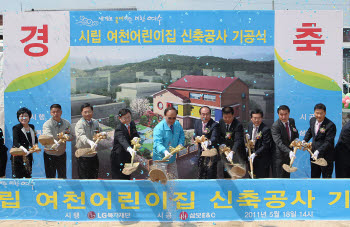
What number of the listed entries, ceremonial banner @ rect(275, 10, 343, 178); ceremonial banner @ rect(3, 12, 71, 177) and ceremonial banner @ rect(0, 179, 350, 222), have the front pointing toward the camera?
3

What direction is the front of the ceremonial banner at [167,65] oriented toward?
toward the camera

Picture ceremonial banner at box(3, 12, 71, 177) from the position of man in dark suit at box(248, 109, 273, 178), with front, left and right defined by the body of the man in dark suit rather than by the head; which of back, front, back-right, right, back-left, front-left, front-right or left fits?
front-right

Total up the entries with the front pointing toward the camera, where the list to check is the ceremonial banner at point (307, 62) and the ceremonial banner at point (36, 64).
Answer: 2

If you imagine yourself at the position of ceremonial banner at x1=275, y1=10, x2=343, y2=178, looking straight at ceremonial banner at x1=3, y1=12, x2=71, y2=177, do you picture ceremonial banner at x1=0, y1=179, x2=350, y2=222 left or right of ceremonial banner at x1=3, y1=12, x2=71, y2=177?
left

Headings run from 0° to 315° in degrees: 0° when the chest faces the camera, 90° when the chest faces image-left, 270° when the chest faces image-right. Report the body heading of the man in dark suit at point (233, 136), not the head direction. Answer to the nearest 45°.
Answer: approximately 45°

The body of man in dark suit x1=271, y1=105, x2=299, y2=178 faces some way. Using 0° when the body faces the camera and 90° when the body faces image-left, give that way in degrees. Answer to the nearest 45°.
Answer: approximately 315°

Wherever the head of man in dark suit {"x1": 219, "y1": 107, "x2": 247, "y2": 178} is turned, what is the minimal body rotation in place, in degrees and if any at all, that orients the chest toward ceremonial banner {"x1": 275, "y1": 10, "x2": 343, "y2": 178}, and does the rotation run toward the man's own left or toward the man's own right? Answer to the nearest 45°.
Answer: approximately 180°
